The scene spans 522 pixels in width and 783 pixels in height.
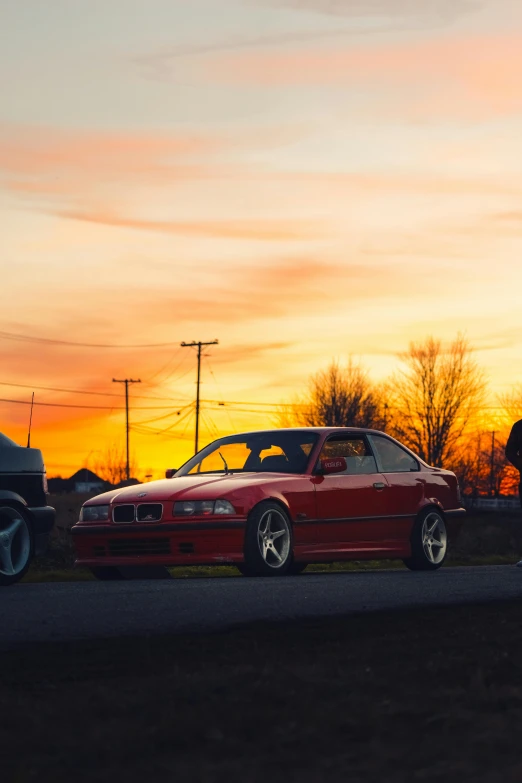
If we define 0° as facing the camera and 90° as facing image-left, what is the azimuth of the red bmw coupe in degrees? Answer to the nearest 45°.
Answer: approximately 45°

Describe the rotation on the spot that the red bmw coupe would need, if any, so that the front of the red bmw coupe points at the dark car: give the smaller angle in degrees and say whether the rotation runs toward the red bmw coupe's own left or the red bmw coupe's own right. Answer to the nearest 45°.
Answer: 0° — it already faces it
